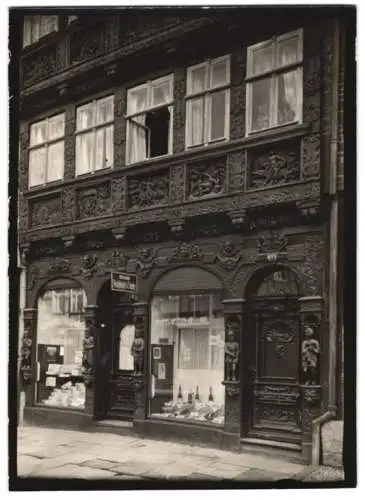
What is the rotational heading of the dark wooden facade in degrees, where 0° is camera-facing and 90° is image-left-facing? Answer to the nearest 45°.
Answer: approximately 45°
